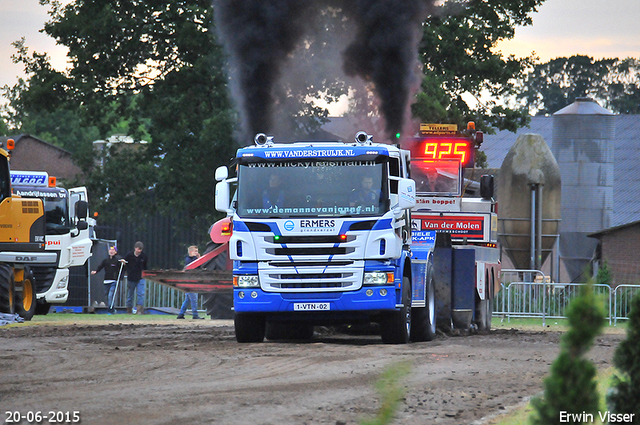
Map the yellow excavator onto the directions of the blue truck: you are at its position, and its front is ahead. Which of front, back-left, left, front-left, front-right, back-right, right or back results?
back-right

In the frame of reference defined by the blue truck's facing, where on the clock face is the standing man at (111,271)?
The standing man is roughly at 5 o'clock from the blue truck.

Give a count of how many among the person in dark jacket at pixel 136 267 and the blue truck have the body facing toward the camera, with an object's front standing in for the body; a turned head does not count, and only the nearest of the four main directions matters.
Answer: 2

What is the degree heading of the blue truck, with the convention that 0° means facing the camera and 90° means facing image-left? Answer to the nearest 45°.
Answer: approximately 0°

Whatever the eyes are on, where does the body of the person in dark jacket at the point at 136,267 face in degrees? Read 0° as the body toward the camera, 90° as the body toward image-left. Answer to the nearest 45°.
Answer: approximately 0°
